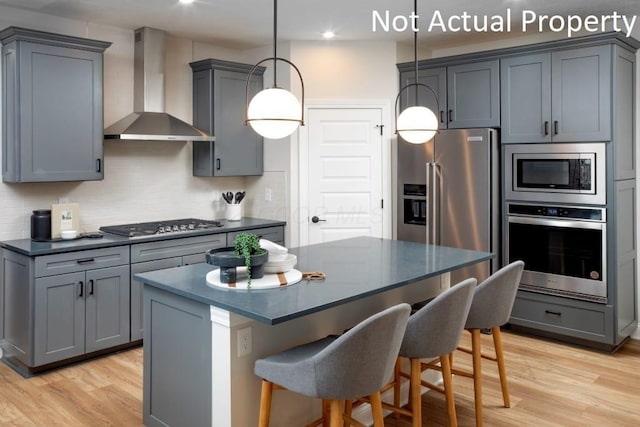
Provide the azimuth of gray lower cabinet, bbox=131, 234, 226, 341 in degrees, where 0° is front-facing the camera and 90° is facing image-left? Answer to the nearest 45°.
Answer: approximately 315°

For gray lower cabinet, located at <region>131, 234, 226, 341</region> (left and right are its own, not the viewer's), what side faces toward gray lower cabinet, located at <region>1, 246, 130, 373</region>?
right

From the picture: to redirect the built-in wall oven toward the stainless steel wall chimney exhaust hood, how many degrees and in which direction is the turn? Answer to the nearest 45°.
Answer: approximately 45° to its right

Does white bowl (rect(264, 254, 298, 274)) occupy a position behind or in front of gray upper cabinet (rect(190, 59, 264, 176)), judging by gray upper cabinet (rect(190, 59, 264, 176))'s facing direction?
in front

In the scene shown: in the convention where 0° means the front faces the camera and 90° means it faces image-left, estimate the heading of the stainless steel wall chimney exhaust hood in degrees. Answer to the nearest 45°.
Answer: approximately 315°

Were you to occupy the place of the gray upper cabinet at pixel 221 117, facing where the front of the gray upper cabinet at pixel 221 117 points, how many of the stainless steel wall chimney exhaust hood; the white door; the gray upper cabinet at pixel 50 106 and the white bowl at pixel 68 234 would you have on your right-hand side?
3

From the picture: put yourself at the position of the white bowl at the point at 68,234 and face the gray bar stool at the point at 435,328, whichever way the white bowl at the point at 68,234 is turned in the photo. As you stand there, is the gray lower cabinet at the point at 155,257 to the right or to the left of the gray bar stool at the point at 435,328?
left
